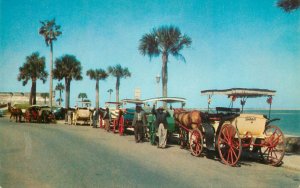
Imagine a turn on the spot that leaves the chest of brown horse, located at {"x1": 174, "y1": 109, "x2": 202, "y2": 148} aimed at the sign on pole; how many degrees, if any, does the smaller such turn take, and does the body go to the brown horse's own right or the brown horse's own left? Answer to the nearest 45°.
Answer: approximately 45° to the brown horse's own right

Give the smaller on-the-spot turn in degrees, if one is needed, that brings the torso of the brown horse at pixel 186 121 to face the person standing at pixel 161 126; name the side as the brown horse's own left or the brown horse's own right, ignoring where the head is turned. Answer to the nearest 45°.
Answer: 0° — it already faces them

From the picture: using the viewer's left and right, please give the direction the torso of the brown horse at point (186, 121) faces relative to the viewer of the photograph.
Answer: facing away from the viewer and to the left of the viewer

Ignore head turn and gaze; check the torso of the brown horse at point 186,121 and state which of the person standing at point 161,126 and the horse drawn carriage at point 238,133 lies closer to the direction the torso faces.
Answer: the person standing

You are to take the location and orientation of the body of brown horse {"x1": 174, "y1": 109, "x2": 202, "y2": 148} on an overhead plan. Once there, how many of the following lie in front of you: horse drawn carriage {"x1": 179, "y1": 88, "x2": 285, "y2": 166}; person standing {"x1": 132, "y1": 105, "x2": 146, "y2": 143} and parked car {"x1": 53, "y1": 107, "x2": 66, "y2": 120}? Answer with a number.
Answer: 2

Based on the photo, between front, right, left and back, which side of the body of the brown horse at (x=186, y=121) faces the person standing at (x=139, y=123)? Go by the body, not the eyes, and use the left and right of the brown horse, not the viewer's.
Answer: front

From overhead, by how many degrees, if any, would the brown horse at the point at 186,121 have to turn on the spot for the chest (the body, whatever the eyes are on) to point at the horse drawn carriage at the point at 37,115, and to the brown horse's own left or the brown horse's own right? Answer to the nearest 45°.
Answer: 0° — it already faces it

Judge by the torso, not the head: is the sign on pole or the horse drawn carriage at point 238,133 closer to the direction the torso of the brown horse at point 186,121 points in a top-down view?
the sign on pole

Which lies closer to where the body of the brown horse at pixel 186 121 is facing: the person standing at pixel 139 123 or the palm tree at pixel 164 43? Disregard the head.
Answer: the person standing

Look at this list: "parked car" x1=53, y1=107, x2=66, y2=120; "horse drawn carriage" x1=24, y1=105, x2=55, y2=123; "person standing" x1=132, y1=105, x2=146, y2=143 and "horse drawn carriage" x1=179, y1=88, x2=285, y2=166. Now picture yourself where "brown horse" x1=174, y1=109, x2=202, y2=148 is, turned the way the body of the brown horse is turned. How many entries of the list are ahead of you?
3

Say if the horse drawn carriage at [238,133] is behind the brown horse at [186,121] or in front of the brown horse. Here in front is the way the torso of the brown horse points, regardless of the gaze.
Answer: behind
